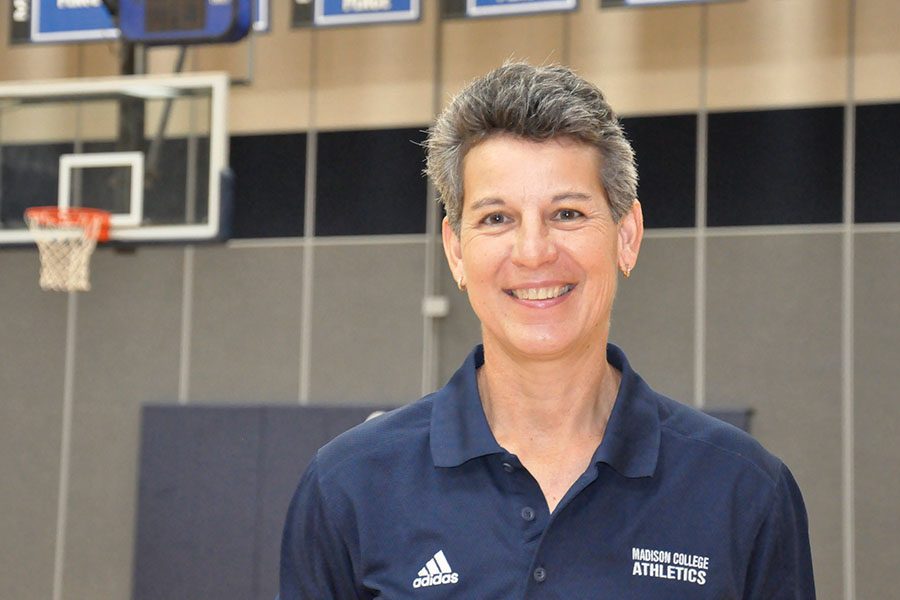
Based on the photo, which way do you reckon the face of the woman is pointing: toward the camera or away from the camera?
toward the camera

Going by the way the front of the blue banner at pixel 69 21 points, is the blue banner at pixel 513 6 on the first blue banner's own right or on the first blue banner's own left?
on the first blue banner's own left

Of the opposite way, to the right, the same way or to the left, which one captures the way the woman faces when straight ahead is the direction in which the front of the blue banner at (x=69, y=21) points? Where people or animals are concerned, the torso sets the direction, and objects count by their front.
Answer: the same way

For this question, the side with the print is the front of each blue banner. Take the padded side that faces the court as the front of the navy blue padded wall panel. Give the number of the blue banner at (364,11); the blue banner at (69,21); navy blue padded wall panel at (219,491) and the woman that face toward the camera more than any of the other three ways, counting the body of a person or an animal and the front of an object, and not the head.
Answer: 4

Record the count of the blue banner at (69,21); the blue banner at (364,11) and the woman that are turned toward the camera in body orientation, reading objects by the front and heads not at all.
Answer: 3

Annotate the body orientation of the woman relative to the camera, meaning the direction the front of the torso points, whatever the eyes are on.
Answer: toward the camera

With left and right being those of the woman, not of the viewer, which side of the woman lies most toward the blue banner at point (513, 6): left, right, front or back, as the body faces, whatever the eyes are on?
back

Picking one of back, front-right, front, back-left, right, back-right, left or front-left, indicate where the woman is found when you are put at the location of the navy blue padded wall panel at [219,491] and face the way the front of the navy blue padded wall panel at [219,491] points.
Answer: front

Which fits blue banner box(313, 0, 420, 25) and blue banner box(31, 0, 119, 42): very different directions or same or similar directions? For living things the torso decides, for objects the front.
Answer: same or similar directions

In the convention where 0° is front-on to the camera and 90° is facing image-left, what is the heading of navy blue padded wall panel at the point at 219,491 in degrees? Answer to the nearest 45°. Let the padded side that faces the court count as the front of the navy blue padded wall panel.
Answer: approximately 0°

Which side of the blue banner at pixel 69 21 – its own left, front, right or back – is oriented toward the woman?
front

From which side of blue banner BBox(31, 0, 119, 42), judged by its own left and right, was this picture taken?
front

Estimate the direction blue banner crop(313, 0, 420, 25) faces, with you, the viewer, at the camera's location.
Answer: facing the viewer

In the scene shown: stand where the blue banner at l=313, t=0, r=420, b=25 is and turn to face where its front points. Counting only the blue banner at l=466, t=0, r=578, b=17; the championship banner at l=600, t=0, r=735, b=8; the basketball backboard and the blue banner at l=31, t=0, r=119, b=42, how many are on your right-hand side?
2
